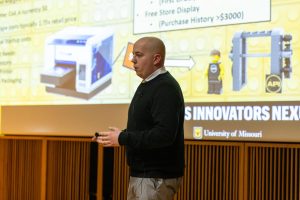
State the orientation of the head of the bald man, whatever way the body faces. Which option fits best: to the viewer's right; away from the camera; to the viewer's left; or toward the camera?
to the viewer's left

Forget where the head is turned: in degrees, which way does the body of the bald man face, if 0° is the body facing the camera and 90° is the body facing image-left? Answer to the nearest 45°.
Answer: approximately 90°
